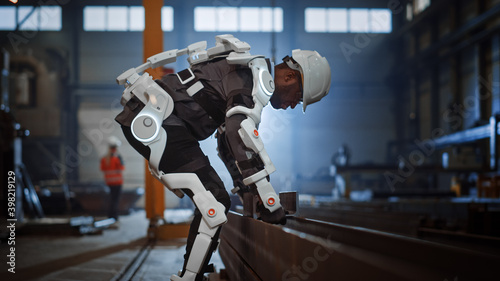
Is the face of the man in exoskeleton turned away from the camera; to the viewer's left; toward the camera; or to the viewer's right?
to the viewer's right

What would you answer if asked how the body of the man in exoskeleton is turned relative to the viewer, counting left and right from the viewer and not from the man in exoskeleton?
facing to the right of the viewer
